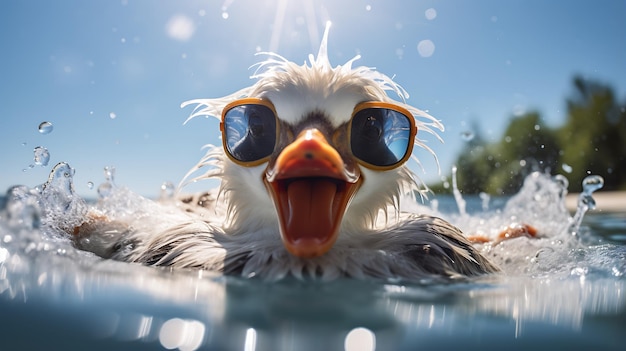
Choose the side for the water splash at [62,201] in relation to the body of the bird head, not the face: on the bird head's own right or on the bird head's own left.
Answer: on the bird head's own right

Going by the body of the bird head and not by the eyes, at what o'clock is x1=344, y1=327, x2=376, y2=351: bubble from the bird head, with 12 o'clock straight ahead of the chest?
The bubble is roughly at 12 o'clock from the bird head.

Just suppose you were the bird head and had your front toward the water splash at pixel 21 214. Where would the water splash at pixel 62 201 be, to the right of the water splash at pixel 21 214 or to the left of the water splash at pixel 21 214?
right

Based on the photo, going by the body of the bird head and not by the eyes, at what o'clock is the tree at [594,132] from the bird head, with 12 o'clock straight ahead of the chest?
The tree is roughly at 7 o'clock from the bird head.

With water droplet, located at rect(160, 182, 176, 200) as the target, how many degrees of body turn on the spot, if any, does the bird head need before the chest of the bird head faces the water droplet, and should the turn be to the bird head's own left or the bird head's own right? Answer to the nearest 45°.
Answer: approximately 135° to the bird head's own right

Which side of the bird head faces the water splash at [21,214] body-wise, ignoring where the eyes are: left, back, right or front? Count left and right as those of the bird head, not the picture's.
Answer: right

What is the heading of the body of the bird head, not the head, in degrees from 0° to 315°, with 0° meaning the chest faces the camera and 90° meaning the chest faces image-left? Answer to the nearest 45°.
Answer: approximately 0°

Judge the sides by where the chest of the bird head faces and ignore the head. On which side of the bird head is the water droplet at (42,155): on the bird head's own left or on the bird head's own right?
on the bird head's own right
